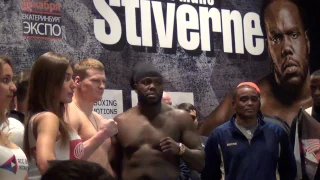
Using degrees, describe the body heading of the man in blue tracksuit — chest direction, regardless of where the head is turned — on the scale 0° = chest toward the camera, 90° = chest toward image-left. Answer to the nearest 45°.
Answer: approximately 0°
